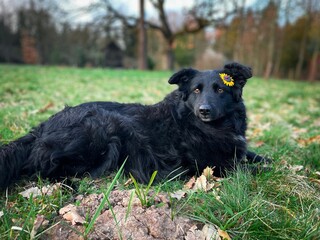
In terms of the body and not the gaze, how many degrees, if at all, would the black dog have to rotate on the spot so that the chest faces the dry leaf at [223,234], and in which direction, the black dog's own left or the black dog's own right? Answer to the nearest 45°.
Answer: approximately 90° to the black dog's own right

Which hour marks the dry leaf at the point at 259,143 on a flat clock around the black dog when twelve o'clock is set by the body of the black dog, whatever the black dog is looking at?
The dry leaf is roughly at 11 o'clock from the black dog.

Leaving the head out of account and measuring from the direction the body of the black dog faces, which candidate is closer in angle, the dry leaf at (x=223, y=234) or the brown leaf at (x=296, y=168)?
the brown leaf

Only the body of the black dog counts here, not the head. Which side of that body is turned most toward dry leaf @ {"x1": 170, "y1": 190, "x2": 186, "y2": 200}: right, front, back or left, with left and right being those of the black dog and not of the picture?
right

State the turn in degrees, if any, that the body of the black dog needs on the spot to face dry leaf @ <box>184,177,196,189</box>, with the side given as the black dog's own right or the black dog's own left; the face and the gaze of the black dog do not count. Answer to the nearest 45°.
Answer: approximately 45° to the black dog's own right

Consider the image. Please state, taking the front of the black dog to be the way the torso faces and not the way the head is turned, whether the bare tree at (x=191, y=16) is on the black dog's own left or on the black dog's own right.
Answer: on the black dog's own left

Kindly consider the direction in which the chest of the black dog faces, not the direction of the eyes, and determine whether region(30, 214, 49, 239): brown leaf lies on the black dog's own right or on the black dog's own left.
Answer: on the black dog's own right

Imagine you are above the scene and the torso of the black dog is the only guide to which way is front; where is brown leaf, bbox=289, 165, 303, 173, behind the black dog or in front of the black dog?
in front

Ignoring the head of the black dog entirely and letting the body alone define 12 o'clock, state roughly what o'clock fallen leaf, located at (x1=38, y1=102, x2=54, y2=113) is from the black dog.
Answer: The fallen leaf is roughly at 8 o'clock from the black dog.

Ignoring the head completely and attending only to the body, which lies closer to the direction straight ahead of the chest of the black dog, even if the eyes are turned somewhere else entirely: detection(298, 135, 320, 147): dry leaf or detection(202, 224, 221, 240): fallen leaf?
the dry leaf

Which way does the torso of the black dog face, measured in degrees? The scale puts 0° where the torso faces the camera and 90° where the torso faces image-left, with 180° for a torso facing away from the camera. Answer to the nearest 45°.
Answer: approximately 270°

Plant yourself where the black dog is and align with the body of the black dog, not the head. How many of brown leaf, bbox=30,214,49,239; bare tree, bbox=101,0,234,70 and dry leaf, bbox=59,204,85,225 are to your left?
1

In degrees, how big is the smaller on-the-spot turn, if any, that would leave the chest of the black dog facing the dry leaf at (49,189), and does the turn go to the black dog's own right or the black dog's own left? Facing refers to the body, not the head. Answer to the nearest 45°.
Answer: approximately 135° to the black dog's own right

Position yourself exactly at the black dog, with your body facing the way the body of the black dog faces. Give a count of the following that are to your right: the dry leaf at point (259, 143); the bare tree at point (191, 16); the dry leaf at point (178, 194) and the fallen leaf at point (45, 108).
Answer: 1

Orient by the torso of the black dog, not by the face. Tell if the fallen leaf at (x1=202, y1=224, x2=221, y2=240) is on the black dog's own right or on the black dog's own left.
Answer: on the black dog's own right
